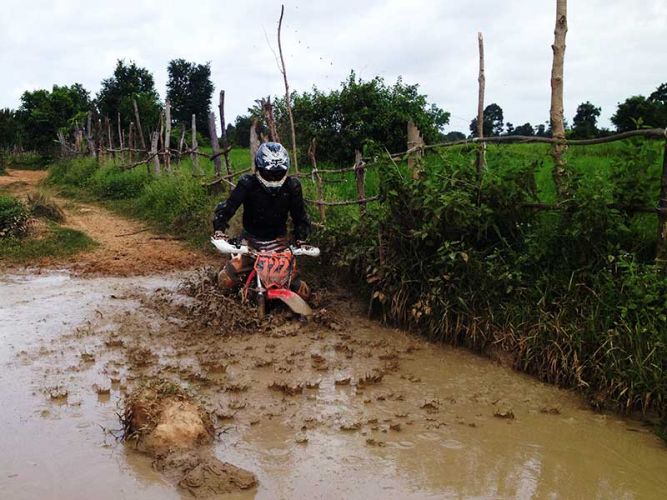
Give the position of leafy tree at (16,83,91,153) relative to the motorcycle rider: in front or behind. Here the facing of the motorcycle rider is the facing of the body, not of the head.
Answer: behind

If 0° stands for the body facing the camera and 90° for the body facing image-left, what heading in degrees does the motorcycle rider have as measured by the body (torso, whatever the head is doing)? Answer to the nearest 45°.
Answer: approximately 0°

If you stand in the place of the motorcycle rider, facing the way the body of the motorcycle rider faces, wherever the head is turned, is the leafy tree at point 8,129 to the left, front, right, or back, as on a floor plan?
back

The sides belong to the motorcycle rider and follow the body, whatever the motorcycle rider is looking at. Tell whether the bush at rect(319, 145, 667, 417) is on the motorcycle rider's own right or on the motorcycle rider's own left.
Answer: on the motorcycle rider's own left

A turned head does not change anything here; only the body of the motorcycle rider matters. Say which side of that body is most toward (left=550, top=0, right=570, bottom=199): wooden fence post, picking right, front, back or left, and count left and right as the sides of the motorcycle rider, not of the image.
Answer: left

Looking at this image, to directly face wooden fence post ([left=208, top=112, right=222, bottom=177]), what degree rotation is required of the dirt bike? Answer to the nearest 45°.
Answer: approximately 135° to its left

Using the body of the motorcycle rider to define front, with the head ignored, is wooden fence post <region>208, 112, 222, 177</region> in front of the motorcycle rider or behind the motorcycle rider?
behind

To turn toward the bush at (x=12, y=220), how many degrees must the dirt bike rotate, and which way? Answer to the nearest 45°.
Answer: approximately 180°

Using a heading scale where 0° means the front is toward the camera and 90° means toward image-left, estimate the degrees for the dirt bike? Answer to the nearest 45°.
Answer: approximately 315°

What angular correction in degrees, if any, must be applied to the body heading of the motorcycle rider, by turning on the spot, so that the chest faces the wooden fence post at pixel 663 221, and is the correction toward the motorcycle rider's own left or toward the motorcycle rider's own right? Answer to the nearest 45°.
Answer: approximately 45° to the motorcycle rider's own left
